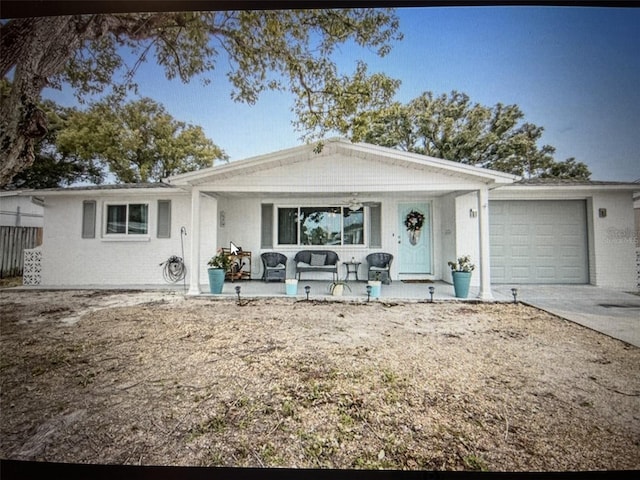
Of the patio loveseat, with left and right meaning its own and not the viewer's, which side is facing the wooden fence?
right

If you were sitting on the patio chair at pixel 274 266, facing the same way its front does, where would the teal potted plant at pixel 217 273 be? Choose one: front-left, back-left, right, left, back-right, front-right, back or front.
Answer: front-right

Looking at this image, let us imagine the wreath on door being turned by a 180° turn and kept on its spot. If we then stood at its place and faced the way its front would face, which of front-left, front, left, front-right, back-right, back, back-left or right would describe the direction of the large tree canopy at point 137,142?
left

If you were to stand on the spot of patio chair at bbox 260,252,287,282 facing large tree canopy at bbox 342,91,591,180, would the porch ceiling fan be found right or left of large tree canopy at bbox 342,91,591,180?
right

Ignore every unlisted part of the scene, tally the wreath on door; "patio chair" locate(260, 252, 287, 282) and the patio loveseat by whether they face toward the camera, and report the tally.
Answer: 3

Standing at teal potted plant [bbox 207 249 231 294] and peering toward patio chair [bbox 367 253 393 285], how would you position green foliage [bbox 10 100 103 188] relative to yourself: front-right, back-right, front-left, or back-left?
back-left

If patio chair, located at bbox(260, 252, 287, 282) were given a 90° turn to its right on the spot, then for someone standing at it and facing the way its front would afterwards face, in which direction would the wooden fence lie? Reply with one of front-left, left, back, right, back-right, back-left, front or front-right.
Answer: front

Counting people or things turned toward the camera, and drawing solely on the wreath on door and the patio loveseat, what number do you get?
2

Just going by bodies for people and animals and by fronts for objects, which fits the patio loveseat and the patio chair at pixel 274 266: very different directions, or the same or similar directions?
same or similar directions

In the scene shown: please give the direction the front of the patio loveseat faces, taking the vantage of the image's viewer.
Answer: facing the viewer

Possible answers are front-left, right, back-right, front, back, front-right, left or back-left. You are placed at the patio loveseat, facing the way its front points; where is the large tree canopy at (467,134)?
back-left

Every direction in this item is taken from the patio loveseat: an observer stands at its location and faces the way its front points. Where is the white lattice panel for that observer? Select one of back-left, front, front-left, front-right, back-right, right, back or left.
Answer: right

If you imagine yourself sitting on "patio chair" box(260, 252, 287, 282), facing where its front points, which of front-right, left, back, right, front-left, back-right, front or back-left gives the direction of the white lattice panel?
right

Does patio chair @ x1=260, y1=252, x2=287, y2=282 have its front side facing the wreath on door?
no

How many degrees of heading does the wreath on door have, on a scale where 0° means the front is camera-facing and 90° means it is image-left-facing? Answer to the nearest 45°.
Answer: approximately 0°

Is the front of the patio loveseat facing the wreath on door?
no
